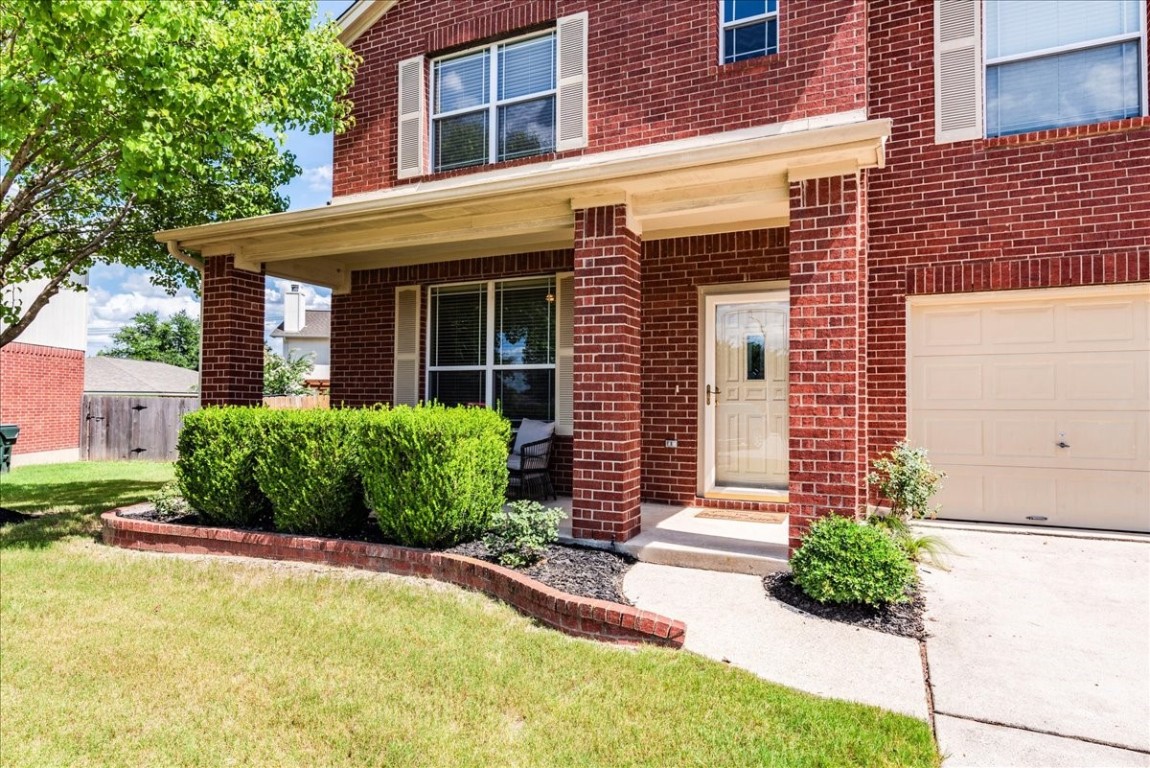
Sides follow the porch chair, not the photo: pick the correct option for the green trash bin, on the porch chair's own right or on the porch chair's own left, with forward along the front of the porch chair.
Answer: on the porch chair's own right

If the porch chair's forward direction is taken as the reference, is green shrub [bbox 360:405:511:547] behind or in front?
in front

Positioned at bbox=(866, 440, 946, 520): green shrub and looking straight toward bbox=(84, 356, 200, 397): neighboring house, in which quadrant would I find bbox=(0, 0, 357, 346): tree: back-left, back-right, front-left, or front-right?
front-left

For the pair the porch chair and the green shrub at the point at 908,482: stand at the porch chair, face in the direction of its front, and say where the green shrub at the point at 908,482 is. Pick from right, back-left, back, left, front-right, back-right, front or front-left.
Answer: left

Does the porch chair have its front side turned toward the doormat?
no

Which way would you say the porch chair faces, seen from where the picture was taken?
facing the viewer and to the left of the viewer

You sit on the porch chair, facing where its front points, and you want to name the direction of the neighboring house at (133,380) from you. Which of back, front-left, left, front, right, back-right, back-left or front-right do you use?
right

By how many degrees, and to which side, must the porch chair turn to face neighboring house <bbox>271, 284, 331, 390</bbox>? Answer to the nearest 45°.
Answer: approximately 90° to its right

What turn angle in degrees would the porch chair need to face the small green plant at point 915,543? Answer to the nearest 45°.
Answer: approximately 90° to its left

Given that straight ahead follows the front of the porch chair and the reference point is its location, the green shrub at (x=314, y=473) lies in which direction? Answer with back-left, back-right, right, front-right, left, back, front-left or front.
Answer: front

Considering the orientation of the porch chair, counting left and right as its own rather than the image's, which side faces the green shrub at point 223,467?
front

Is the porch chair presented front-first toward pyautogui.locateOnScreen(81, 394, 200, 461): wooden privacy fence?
no

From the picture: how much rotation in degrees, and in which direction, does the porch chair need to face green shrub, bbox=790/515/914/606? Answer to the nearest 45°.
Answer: approximately 90° to its left

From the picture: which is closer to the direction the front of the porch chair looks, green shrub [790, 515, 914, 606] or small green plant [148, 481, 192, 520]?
the small green plant

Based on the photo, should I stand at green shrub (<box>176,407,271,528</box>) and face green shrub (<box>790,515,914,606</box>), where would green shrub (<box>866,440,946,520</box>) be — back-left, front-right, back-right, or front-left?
front-left

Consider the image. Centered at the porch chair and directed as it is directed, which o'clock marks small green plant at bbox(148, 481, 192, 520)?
The small green plant is roughly at 1 o'clock from the porch chair.

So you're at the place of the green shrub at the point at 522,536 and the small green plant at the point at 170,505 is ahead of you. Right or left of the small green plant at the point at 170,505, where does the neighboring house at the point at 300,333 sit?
right

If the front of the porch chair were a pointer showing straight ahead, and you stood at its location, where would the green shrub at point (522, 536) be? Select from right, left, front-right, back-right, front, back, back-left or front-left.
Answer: front-left

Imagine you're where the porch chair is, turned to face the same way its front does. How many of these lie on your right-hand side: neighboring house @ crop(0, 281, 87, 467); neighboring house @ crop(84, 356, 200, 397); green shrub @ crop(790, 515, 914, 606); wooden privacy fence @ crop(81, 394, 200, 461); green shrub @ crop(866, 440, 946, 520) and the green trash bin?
4

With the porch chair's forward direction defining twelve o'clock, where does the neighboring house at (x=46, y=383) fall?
The neighboring house is roughly at 3 o'clock from the porch chair.
